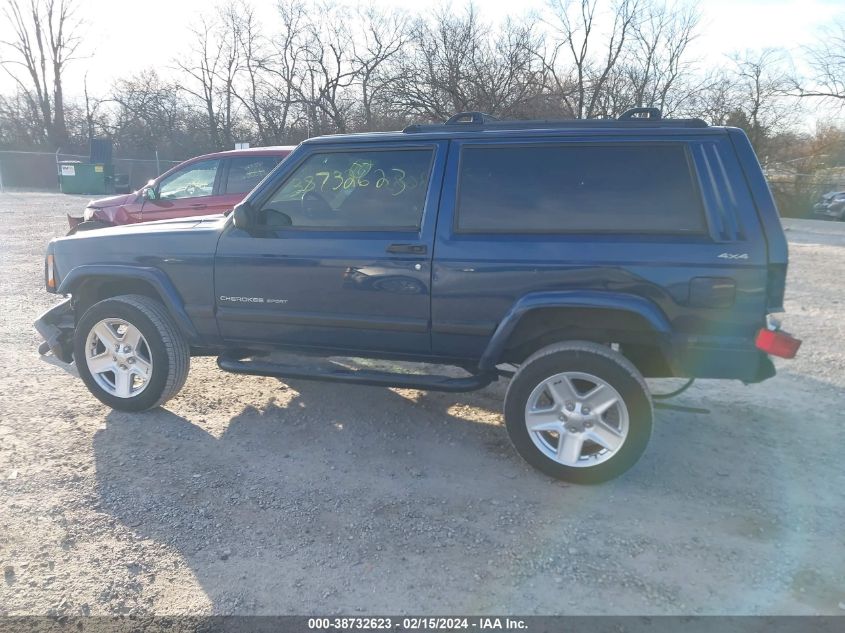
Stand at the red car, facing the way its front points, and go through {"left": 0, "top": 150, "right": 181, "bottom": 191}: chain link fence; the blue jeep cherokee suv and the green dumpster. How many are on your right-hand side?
2

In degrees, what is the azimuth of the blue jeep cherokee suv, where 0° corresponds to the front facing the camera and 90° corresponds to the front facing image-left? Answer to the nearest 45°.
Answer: approximately 90°

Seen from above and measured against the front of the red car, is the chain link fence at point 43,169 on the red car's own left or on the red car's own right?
on the red car's own right

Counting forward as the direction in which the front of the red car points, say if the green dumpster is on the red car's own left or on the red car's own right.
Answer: on the red car's own right

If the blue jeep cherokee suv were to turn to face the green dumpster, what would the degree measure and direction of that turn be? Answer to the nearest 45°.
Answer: approximately 45° to its right

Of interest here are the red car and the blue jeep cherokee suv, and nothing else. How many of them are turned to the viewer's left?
2

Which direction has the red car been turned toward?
to the viewer's left

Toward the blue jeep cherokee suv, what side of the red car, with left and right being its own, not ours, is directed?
left

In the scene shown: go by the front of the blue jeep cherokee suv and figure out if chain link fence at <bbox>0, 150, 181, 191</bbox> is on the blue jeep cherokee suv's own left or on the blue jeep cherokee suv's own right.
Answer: on the blue jeep cherokee suv's own right

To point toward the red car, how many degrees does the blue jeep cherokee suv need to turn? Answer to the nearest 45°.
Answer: approximately 45° to its right

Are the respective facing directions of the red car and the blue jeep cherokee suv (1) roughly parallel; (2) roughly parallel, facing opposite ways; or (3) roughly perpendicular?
roughly parallel
